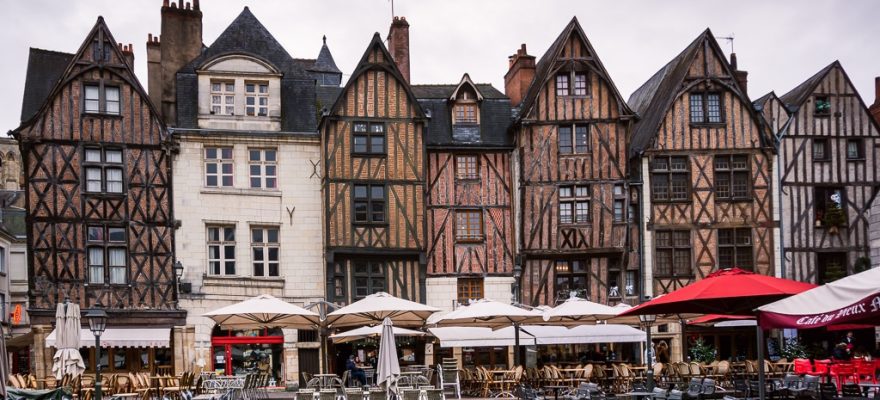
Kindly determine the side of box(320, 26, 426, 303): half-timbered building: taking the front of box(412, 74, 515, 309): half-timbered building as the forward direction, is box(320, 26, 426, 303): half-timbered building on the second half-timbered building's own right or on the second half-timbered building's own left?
on the second half-timbered building's own right

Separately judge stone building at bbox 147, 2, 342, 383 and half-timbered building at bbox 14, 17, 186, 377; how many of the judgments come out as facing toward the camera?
2

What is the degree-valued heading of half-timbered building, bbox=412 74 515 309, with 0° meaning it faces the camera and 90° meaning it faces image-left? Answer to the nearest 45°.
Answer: approximately 0°

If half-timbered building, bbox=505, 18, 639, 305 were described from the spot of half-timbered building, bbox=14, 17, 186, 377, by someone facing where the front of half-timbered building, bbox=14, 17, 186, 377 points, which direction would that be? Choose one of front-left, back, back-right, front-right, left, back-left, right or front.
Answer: left

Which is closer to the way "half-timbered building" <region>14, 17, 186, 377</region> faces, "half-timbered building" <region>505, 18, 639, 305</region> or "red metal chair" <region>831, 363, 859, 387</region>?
the red metal chair
